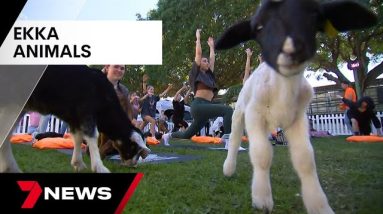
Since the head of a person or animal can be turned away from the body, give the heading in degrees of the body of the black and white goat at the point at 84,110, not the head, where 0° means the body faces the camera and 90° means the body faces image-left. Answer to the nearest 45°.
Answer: approximately 270°
